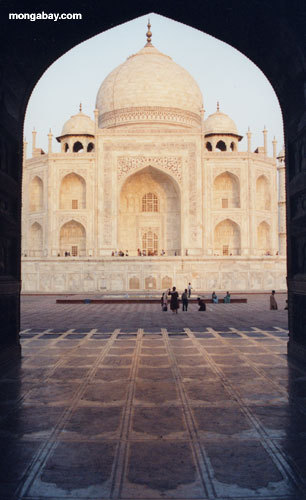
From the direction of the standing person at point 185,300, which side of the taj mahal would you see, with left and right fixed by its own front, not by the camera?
front

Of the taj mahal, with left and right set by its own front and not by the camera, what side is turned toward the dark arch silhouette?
front

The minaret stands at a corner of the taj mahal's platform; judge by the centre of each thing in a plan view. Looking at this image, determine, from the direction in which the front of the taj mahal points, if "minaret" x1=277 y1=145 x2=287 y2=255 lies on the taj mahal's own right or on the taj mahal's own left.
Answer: on the taj mahal's own left

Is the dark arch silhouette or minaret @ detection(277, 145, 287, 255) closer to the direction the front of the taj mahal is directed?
the dark arch silhouette

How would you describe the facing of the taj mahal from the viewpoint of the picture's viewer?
facing the viewer

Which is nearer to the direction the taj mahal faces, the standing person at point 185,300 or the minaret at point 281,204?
the standing person
